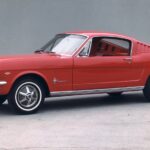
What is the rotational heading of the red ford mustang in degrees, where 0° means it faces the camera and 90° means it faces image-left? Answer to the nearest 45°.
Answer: approximately 45°
